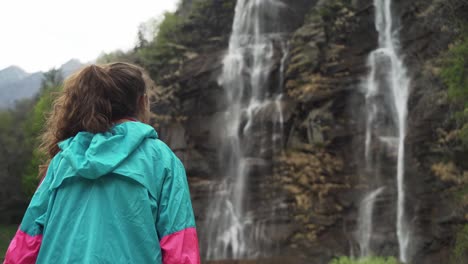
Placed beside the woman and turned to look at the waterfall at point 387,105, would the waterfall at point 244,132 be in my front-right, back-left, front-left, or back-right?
front-left

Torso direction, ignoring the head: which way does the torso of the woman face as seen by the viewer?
away from the camera

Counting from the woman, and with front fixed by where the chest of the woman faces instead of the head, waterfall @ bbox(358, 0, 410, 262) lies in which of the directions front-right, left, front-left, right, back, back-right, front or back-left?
front-right

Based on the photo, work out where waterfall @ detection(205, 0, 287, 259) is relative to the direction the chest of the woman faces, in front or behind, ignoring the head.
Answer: in front
